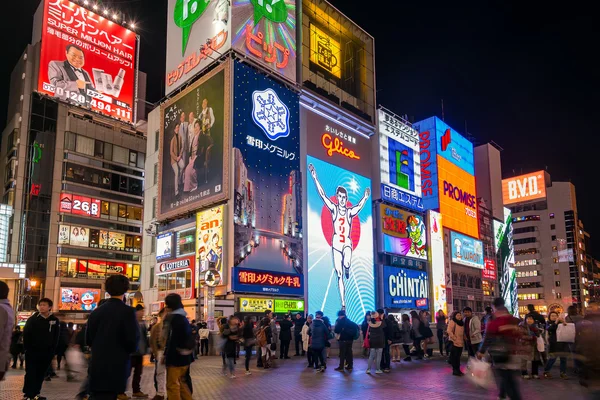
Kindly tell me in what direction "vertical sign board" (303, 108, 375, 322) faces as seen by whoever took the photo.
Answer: facing the viewer and to the right of the viewer

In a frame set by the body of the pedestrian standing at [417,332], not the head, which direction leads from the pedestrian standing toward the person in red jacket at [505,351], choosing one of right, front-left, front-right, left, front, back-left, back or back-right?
left

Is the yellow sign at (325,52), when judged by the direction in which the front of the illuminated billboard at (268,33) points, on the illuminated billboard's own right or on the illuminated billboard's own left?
on the illuminated billboard's own left

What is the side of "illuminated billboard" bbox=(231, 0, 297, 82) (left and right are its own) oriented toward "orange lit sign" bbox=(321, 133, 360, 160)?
left

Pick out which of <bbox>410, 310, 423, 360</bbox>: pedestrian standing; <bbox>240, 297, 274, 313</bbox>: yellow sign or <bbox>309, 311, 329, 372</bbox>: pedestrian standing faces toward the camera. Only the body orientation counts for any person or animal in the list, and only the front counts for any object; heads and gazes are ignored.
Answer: the yellow sign

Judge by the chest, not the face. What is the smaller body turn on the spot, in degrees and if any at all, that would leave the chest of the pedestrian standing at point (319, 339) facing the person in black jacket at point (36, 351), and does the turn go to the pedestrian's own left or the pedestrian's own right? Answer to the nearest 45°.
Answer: approximately 135° to the pedestrian's own left

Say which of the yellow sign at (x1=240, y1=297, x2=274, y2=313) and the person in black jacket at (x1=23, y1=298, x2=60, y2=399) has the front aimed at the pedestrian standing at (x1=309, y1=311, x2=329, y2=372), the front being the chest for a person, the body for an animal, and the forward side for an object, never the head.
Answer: the yellow sign

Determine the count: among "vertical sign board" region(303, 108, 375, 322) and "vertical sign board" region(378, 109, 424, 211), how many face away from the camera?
0

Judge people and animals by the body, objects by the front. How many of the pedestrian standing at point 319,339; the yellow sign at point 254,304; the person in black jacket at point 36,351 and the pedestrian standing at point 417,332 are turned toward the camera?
2

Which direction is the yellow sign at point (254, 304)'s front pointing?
toward the camera

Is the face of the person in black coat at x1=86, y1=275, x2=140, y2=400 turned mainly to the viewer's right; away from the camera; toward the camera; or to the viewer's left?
away from the camera

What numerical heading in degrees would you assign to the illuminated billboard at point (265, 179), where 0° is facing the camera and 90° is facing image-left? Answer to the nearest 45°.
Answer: approximately 315°

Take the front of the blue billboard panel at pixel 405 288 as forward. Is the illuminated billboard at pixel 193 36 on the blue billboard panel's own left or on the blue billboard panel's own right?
on the blue billboard panel's own right
